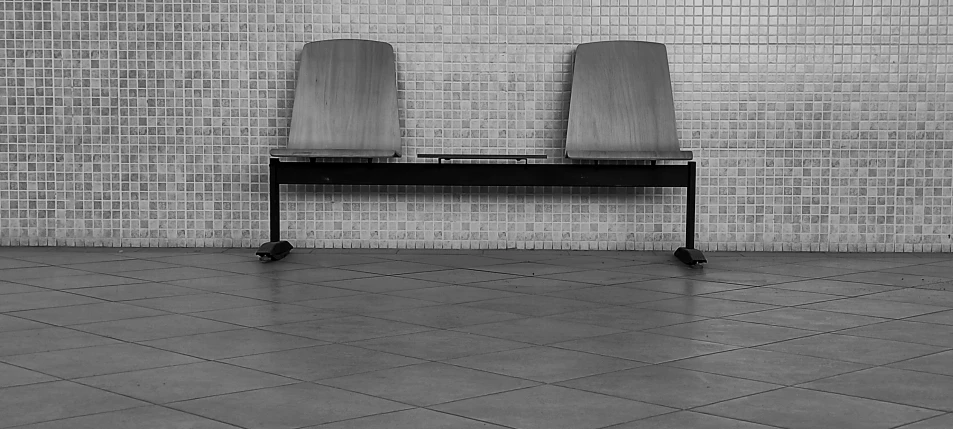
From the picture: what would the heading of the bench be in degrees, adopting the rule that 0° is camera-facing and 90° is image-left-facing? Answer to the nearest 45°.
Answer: approximately 0°
